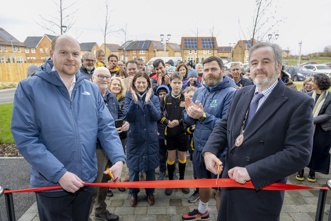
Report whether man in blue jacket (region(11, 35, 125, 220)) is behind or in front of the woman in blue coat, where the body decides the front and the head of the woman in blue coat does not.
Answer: in front

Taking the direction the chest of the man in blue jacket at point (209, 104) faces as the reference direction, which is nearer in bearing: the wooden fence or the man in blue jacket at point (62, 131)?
the man in blue jacket

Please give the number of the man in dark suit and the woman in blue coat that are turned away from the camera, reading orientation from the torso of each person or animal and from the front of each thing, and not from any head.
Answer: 0

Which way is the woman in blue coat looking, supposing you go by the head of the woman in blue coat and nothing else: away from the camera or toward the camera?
toward the camera

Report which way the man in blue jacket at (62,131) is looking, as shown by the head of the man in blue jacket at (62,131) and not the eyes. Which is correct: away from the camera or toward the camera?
toward the camera

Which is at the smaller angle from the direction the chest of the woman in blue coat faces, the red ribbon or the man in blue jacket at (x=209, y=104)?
the red ribbon

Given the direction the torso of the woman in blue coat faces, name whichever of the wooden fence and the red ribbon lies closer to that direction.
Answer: the red ribbon

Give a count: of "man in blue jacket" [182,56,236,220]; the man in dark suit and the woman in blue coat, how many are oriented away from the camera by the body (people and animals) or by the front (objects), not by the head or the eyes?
0

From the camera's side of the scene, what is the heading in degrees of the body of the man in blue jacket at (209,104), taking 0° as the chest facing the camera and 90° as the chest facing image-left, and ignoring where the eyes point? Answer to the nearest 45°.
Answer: approximately 45°

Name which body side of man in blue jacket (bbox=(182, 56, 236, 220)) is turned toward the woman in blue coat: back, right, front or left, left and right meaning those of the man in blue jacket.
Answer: right

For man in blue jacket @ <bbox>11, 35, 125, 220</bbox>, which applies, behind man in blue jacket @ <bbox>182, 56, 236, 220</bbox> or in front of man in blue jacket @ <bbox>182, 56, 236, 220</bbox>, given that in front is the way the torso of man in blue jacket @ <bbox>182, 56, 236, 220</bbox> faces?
in front

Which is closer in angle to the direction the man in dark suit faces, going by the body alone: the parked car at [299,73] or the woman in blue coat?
the woman in blue coat

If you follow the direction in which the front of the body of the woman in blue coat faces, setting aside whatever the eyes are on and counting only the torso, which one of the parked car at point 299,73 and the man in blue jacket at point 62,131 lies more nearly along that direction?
the man in blue jacket

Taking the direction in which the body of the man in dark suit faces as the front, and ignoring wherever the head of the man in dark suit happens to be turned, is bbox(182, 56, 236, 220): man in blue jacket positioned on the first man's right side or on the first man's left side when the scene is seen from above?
on the first man's right side

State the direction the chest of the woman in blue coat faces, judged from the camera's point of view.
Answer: toward the camera
